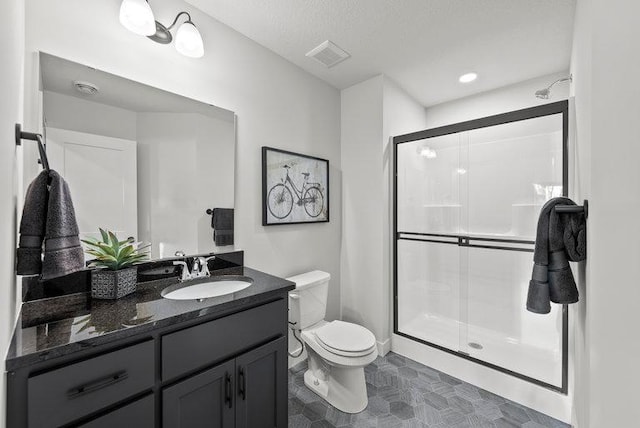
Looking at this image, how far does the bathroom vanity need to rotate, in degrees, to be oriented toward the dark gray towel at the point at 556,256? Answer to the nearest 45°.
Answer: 0° — it already faces it

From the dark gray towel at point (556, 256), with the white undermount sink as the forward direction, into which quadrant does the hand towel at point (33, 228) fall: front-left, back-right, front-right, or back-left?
front-left

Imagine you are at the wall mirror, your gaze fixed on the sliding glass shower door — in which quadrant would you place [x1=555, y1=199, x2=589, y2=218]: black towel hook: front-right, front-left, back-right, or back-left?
front-right

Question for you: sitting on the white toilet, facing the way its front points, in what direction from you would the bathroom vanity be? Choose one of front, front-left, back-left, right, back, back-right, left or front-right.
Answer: right

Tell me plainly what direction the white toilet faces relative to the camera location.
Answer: facing the viewer and to the right of the viewer

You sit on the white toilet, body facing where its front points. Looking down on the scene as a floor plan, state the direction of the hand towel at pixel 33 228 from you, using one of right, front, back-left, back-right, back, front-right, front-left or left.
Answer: right

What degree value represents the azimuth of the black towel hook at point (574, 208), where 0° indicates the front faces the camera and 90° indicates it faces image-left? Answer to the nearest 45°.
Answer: approximately 90°

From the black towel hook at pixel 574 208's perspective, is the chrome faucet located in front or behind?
in front

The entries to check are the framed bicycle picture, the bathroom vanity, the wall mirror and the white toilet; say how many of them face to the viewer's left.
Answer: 0

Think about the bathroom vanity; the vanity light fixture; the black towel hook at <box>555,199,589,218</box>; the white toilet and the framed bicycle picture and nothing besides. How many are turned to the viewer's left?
1

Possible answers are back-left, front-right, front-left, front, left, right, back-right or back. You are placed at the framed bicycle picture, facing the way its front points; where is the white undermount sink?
right

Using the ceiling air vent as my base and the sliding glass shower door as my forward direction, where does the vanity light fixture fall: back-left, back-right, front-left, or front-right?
back-right

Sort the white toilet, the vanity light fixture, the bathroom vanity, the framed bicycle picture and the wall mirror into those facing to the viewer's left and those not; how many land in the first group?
0

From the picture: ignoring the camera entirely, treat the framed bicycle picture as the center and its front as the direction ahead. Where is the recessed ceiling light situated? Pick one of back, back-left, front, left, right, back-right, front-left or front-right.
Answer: front-left
